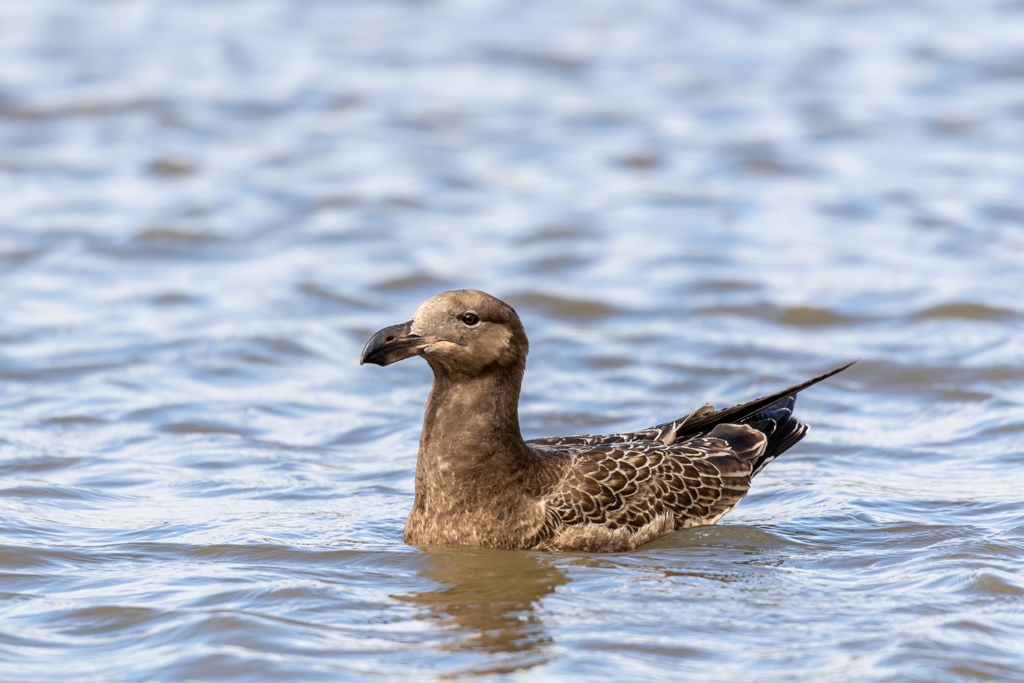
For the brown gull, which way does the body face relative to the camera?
to the viewer's left
